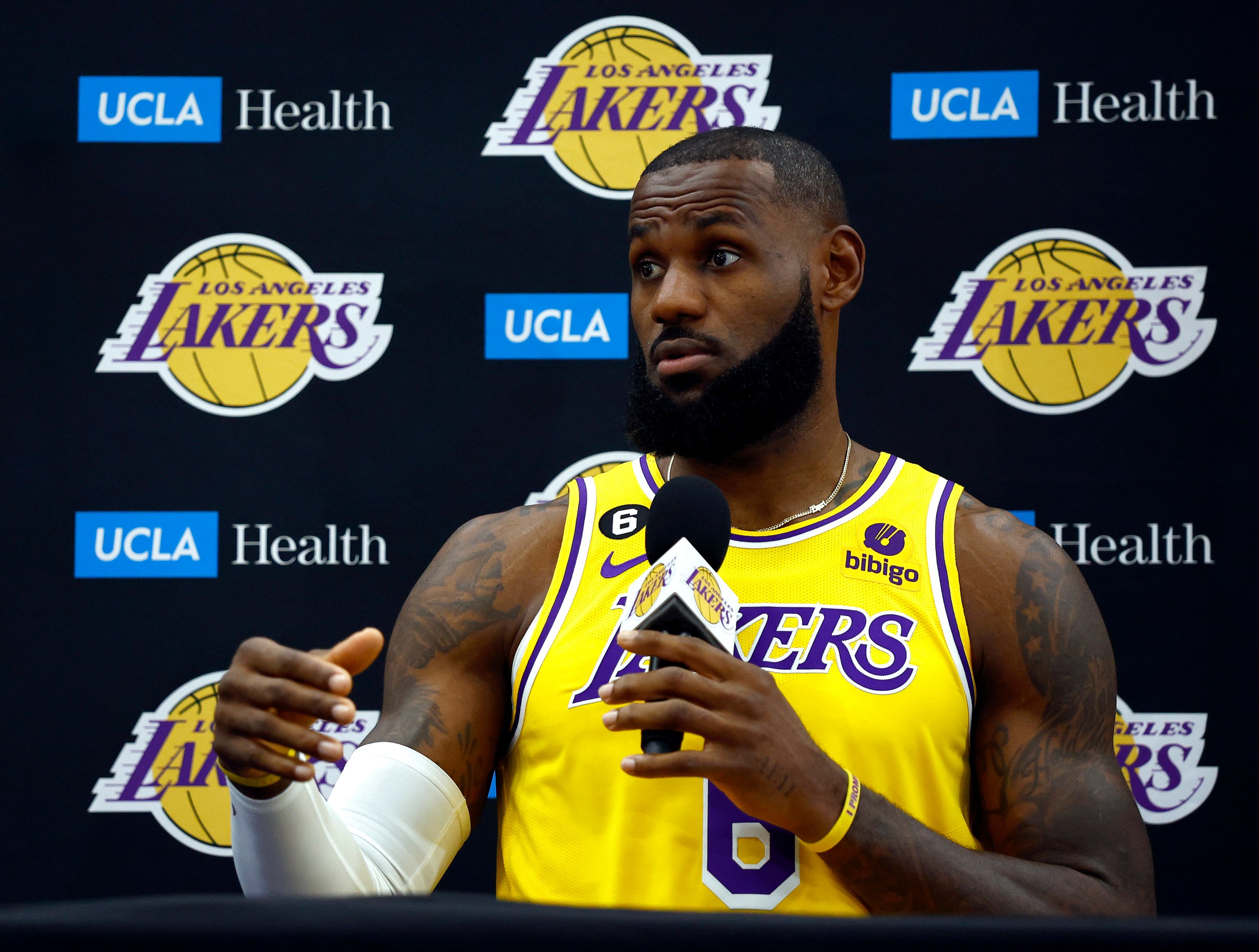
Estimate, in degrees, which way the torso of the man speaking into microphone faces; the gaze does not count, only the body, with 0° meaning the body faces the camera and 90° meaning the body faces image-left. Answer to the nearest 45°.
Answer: approximately 0°

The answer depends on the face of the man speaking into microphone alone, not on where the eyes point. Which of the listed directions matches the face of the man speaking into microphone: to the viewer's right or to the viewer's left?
to the viewer's left
